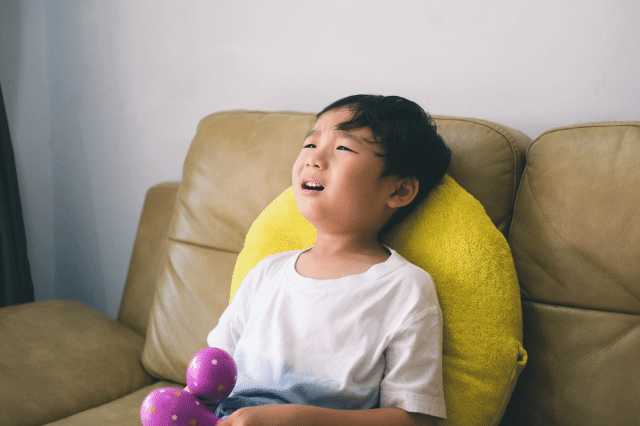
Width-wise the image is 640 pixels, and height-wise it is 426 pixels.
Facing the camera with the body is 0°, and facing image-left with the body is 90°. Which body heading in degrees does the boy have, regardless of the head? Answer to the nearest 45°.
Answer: approximately 45°

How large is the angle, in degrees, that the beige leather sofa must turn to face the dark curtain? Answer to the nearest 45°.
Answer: approximately 90° to its right

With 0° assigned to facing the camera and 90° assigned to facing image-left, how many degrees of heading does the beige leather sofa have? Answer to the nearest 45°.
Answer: approximately 45°

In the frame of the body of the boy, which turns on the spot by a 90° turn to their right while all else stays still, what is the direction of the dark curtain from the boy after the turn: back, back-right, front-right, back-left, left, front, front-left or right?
front
